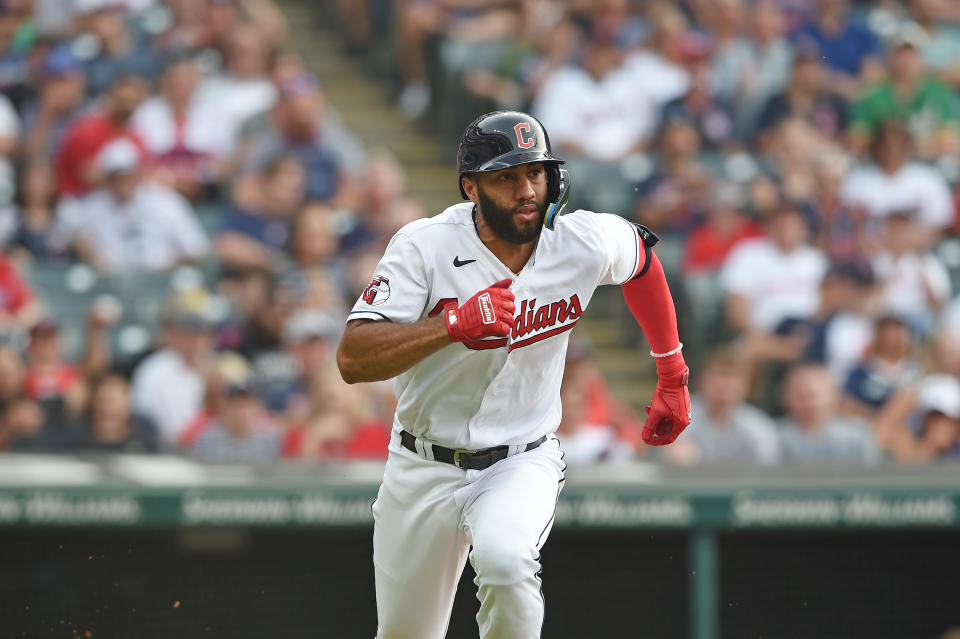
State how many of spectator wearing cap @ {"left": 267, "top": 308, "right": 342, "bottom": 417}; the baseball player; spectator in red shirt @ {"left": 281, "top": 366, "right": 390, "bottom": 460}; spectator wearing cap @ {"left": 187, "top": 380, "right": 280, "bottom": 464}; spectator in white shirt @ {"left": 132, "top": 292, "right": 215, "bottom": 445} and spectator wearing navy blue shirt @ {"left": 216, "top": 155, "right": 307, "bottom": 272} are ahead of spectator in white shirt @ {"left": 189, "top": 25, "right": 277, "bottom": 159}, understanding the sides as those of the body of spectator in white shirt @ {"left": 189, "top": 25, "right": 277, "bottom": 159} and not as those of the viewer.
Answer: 6

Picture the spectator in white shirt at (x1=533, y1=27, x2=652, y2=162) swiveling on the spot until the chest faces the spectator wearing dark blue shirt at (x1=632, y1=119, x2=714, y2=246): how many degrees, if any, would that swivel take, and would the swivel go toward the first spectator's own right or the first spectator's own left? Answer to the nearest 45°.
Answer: approximately 45° to the first spectator's own left

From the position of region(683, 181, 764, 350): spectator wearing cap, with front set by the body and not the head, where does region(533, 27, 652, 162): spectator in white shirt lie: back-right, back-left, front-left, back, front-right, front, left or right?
back

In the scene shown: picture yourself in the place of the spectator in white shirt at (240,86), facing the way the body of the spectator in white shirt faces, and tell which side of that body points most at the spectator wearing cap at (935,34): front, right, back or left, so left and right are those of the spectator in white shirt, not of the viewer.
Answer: left

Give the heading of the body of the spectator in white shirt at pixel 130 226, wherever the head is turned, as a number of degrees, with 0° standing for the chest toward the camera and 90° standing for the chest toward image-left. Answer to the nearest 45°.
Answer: approximately 0°

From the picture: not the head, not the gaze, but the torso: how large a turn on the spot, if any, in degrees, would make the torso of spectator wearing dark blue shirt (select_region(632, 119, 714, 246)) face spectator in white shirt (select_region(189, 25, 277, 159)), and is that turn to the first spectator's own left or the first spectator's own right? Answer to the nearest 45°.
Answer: approximately 90° to the first spectator's own right

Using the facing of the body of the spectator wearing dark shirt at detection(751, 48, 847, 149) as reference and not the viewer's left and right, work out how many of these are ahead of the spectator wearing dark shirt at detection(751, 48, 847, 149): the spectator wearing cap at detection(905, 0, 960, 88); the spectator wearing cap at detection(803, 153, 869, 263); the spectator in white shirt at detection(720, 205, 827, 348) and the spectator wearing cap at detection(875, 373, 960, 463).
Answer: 3

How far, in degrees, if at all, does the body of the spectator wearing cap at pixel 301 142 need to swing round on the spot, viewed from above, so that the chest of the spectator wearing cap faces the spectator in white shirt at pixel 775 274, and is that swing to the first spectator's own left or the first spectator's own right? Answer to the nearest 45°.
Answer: approximately 90° to the first spectator's own left

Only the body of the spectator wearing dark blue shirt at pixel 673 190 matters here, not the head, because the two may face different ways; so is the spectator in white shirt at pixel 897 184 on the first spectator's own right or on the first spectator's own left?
on the first spectator's own left

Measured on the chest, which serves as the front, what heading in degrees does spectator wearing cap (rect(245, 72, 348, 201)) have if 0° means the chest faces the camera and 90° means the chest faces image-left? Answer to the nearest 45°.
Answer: approximately 0°

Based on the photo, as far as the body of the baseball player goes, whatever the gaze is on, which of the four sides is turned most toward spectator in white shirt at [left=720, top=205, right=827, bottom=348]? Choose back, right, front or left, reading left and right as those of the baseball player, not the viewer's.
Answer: back

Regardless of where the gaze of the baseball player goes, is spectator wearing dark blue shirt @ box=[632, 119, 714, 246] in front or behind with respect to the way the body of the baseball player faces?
behind

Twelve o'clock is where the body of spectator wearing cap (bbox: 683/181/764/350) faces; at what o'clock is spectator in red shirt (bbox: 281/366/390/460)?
The spectator in red shirt is roughly at 3 o'clock from the spectator wearing cap.

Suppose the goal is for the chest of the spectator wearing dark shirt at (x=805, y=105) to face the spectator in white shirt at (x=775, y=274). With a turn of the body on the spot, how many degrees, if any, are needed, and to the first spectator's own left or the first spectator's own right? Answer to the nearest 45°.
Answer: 0° — they already face them
